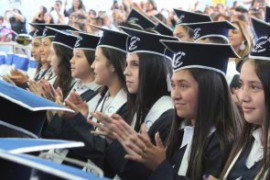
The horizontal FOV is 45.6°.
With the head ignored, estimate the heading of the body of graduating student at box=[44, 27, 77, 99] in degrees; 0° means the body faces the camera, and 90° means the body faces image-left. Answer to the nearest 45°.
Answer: approximately 90°

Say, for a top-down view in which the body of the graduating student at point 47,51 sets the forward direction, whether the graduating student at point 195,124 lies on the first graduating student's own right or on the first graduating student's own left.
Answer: on the first graduating student's own left

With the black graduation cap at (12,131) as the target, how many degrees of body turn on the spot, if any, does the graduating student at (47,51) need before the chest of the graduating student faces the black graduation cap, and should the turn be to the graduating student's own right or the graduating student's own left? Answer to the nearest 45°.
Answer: approximately 90° to the graduating student's own left

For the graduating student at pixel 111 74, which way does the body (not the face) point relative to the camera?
to the viewer's left

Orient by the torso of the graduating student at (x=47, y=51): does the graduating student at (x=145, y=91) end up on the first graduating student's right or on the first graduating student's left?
on the first graduating student's left

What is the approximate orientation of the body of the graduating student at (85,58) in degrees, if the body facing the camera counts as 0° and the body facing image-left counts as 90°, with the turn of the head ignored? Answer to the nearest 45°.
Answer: approximately 45°

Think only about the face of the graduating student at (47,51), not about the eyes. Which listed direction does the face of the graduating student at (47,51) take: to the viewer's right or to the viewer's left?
to the viewer's left
